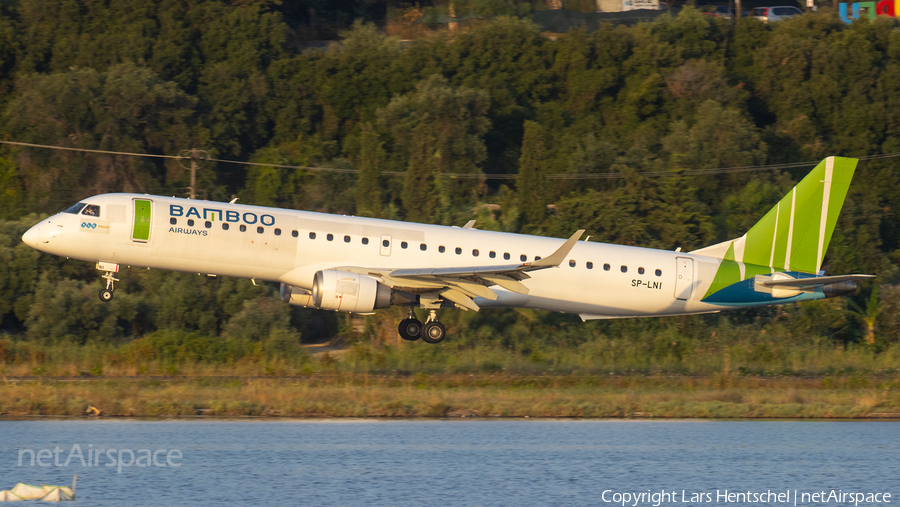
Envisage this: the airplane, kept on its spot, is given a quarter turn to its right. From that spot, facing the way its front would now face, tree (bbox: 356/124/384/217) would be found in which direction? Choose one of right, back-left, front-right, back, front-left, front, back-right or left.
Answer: front

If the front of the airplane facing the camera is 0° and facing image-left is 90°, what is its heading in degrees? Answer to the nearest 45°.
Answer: approximately 90°
